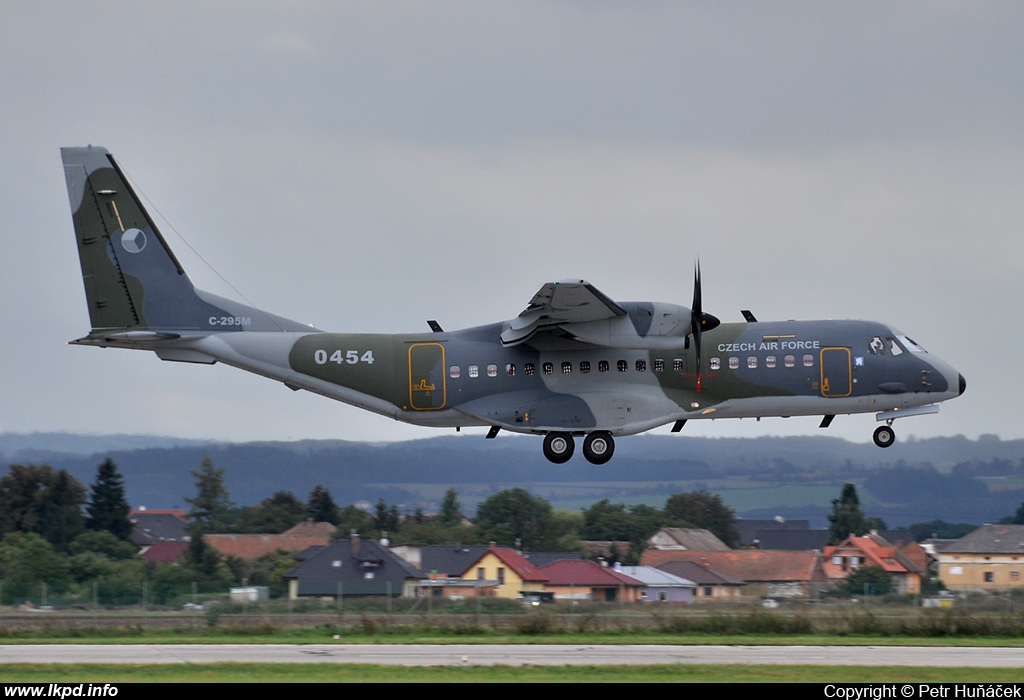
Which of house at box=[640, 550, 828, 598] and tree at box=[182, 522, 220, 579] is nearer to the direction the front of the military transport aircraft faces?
the house

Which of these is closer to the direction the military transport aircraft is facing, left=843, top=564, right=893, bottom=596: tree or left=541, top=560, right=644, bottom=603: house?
the tree

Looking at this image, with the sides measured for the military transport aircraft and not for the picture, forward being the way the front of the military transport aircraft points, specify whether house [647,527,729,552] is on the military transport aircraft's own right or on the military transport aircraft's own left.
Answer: on the military transport aircraft's own left

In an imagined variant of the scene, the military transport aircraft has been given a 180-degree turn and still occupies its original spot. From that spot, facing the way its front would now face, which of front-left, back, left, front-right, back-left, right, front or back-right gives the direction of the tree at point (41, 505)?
front-right

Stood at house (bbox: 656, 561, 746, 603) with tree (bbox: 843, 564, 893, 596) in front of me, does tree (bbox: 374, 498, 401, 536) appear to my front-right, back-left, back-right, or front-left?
back-left

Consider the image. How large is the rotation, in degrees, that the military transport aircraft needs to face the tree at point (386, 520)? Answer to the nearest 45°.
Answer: approximately 90° to its left

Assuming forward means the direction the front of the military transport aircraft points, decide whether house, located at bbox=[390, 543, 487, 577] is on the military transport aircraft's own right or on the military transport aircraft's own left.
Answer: on the military transport aircraft's own left

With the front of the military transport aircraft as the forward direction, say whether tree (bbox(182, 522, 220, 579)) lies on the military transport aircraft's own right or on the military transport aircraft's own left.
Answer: on the military transport aircraft's own left

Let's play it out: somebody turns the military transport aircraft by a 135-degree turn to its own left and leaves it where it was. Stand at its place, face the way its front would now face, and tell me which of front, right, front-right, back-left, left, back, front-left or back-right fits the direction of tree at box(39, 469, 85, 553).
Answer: front

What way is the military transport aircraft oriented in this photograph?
to the viewer's right

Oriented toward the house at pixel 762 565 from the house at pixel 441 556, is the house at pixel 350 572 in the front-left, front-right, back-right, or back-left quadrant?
back-right

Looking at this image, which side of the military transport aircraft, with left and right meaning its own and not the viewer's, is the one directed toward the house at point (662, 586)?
left

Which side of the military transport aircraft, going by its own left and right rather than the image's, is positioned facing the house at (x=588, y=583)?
left

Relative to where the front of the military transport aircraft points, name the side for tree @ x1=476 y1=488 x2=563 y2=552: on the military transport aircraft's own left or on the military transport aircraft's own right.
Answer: on the military transport aircraft's own left

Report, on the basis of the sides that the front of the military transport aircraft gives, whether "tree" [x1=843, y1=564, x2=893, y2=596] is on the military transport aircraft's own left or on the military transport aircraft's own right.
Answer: on the military transport aircraft's own left

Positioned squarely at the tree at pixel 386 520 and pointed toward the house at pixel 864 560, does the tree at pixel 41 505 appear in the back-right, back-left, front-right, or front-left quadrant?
back-right

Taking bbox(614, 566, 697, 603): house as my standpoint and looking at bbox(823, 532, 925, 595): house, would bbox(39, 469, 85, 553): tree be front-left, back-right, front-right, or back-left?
back-left

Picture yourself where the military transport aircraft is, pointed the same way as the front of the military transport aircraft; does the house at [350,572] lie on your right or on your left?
on your left

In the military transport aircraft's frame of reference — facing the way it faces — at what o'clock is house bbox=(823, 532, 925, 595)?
The house is roughly at 10 o'clock from the military transport aircraft.
